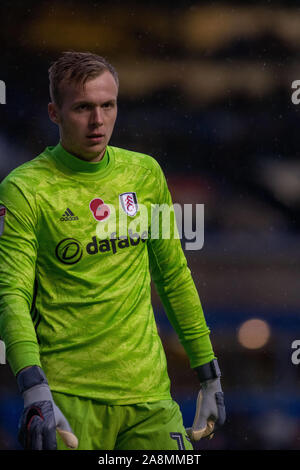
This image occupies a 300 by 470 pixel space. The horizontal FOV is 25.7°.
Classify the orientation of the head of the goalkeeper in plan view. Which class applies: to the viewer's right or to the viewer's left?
to the viewer's right

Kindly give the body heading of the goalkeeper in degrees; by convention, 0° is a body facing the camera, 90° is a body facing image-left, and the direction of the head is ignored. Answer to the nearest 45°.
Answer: approximately 315°
